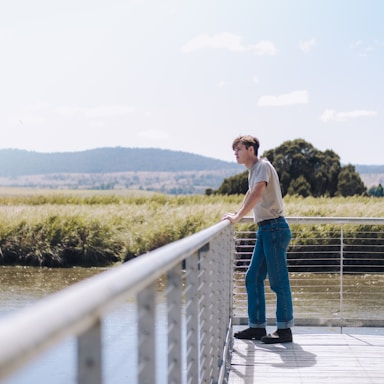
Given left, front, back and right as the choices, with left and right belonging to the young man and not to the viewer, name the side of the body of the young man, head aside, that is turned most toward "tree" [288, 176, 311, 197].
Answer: right

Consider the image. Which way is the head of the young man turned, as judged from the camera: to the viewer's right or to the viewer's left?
to the viewer's left

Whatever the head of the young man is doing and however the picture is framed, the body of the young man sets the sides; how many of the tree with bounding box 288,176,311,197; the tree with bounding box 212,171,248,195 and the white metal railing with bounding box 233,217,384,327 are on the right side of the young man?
3

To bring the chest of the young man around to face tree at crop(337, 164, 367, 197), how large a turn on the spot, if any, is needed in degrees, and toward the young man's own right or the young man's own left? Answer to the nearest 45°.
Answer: approximately 90° to the young man's own right

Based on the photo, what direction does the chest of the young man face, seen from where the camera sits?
to the viewer's left
